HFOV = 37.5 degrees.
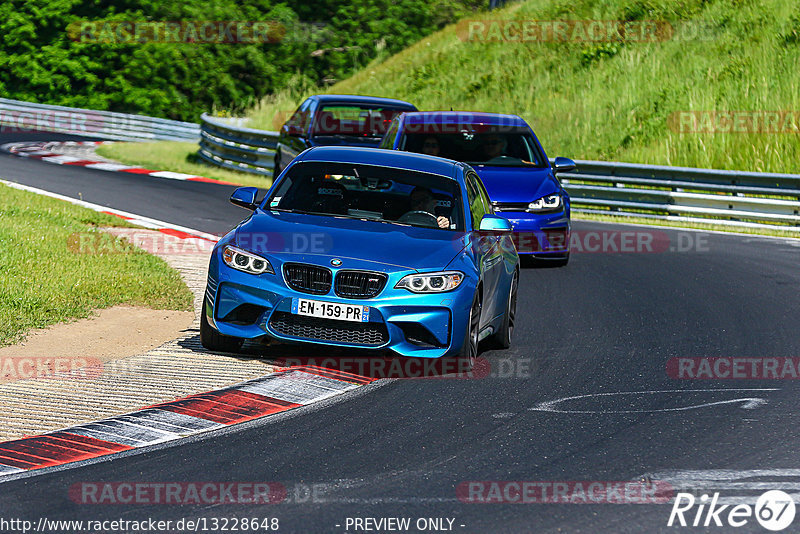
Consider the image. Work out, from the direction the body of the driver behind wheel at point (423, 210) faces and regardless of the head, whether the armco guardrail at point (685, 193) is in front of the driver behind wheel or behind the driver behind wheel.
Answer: behind

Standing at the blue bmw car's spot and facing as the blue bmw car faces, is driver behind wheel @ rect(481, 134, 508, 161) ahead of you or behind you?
behind

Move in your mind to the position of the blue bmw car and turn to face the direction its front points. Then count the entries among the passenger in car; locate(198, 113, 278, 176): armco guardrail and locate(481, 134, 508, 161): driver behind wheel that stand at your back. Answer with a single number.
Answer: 3

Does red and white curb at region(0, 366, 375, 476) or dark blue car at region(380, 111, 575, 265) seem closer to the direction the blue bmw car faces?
the red and white curb

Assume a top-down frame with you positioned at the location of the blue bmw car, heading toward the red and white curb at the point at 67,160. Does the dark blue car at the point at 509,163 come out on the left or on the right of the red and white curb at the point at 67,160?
right

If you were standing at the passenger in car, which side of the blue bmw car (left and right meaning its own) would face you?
back

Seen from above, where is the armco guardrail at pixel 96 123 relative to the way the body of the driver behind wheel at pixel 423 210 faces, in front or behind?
behind

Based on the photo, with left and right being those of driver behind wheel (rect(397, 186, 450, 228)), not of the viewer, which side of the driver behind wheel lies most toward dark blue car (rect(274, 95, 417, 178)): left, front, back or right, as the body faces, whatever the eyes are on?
back

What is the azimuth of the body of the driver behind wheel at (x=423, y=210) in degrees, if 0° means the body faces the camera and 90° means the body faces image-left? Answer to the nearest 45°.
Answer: approximately 0°

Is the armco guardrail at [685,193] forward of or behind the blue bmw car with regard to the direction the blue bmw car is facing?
behind
